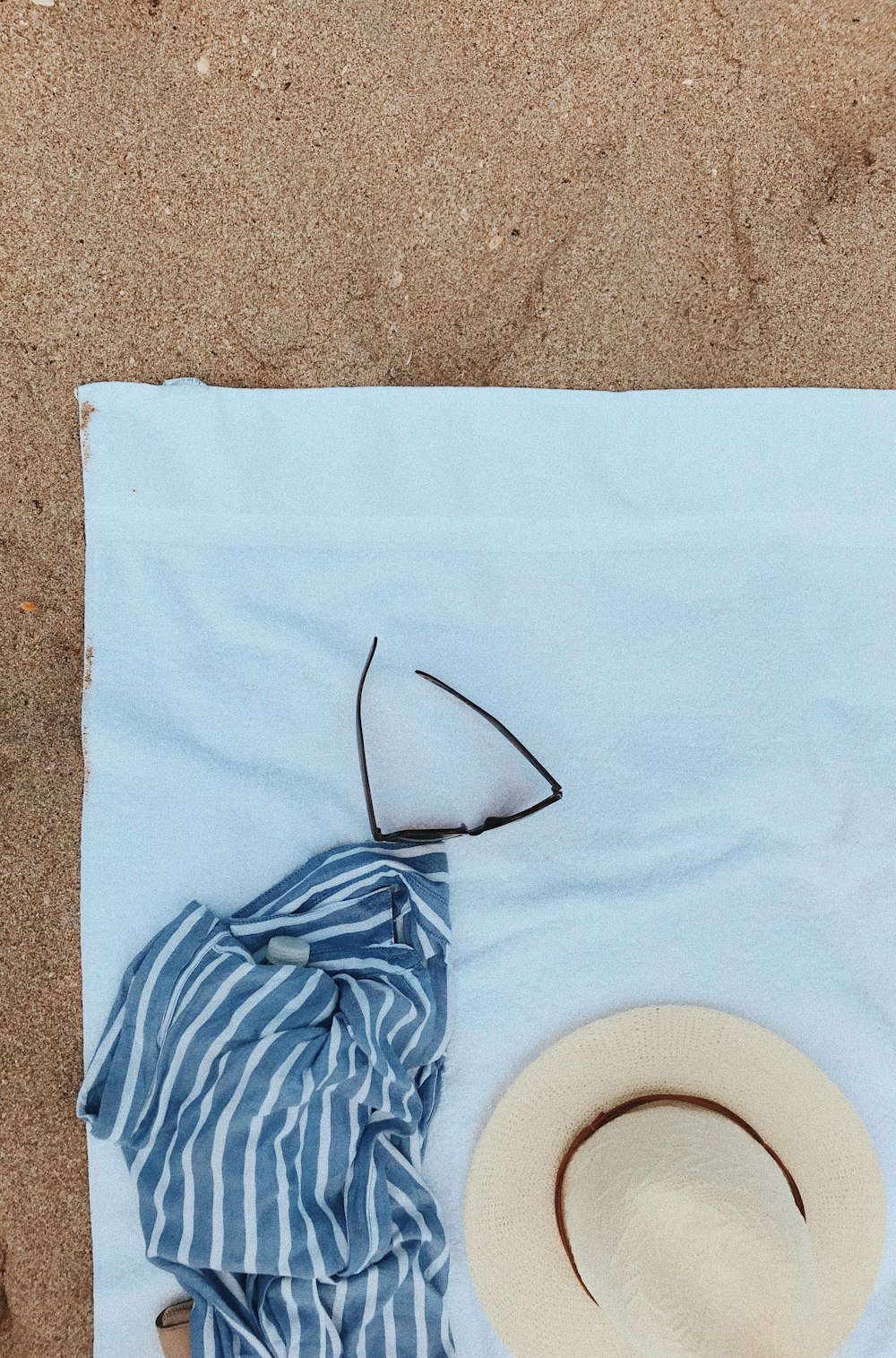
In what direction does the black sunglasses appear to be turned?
toward the camera
